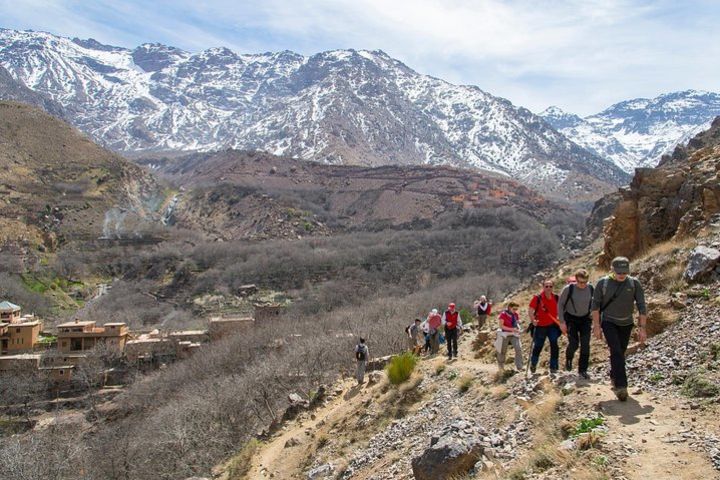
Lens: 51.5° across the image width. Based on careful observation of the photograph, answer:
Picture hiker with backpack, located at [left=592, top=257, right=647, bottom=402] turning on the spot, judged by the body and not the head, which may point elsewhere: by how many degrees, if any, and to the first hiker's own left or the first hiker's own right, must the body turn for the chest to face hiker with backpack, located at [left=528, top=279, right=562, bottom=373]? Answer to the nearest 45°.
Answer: approximately 135° to the first hiker's own right

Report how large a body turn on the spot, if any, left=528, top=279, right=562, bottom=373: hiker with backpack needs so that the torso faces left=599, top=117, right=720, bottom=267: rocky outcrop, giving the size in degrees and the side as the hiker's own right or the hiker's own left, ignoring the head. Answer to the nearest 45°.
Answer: approximately 180°

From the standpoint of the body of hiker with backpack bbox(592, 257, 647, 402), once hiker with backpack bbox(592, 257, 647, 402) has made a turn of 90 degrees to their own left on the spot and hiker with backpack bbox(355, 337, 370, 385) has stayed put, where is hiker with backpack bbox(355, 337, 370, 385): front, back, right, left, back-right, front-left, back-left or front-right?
back-left

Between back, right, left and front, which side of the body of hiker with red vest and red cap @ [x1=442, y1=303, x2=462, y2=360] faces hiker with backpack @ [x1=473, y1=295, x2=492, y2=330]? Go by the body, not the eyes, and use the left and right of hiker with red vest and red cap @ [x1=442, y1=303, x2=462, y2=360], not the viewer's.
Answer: back

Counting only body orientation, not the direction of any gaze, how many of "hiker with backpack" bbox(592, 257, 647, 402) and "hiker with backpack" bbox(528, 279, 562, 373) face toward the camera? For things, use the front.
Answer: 2

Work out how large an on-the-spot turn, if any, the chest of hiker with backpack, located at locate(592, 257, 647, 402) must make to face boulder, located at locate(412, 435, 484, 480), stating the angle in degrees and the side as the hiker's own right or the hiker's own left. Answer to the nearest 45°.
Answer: approximately 45° to the hiker's own right

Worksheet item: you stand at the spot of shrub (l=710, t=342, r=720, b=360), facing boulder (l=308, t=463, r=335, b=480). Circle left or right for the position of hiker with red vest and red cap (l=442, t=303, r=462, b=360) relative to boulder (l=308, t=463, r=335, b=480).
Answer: right

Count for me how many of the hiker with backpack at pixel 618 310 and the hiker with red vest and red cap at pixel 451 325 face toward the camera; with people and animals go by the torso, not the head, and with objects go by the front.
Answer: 2

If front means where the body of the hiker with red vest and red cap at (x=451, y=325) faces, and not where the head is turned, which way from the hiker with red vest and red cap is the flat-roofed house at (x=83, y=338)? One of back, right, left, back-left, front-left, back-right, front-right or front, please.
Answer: back-right

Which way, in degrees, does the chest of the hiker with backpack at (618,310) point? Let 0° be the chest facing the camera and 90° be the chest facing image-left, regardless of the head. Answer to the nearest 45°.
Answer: approximately 0°
